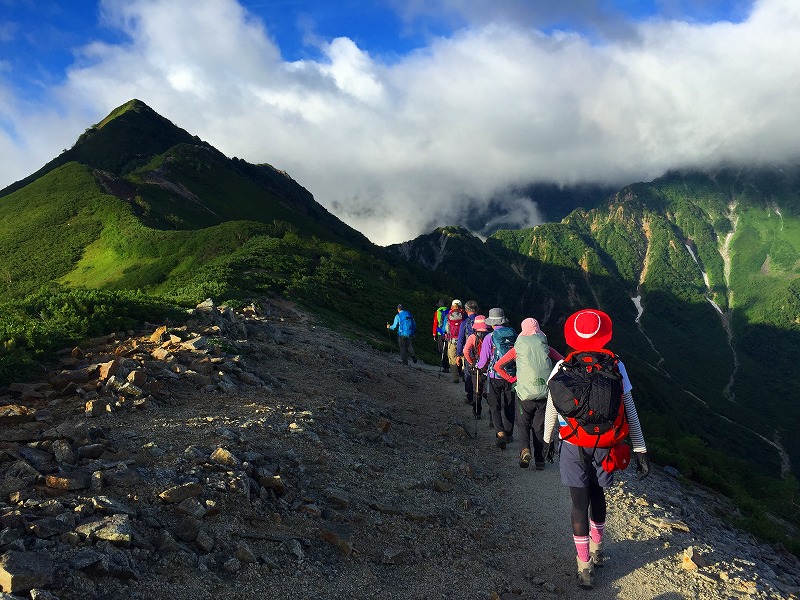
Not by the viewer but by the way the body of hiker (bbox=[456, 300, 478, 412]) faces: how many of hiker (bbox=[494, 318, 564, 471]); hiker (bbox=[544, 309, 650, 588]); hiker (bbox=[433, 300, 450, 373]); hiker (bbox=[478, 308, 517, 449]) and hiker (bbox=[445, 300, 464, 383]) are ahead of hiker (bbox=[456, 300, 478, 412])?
2

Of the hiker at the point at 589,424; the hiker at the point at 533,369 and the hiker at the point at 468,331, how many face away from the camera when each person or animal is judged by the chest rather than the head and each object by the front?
3

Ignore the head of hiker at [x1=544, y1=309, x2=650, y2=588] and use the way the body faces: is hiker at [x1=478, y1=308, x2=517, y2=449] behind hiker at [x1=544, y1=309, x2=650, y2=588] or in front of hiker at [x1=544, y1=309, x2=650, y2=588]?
in front

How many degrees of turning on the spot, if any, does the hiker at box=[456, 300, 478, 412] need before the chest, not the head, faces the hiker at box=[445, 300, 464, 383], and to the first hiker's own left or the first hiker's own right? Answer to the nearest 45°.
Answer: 0° — they already face them

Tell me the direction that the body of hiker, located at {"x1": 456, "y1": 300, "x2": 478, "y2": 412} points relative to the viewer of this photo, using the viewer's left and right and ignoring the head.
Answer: facing away from the viewer

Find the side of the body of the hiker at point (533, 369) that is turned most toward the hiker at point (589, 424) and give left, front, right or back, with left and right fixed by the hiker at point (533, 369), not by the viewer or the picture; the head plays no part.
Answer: back

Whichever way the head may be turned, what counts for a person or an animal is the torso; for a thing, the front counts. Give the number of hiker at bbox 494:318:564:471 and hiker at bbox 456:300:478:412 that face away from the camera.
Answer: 2

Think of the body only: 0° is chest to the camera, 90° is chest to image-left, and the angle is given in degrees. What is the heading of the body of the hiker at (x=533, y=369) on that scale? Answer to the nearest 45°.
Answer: approximately 180°

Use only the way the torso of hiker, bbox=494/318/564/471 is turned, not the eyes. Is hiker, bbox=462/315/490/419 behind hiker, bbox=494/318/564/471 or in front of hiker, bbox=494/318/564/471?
in front

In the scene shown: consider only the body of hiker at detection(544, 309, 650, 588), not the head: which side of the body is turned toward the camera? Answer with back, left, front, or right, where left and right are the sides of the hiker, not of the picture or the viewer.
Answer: back

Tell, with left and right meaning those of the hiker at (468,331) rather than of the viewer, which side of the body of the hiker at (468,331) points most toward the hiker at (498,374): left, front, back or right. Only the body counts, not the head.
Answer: back

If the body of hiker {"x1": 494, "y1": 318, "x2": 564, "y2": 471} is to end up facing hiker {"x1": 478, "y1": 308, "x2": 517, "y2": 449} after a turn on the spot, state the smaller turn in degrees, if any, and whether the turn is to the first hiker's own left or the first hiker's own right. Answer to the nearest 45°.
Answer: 0° — they already face them
